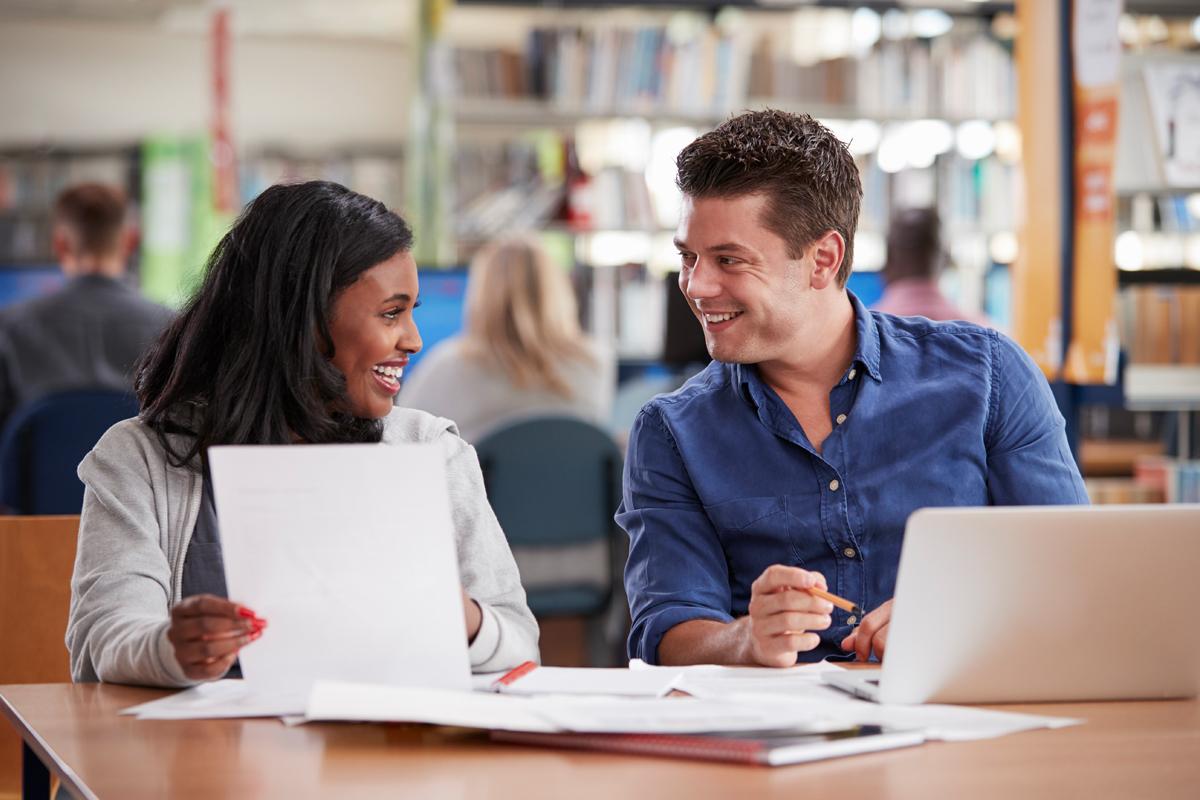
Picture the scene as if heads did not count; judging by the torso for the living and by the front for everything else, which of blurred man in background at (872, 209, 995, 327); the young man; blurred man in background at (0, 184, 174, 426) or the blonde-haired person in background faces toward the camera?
the young man

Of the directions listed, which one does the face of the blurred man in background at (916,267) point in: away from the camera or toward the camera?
away from the camera

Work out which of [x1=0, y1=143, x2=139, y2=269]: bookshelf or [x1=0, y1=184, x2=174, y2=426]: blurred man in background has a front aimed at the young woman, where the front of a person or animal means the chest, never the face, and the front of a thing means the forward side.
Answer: the bookshelf

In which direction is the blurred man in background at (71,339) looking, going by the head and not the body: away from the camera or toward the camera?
away from the camera

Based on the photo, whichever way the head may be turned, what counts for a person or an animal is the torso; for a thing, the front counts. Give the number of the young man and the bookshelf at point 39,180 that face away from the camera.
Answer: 0

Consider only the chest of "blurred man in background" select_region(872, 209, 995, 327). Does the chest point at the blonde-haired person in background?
no

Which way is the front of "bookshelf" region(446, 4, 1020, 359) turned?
toward the camera

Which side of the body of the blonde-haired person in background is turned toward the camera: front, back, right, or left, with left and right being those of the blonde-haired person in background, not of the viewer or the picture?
back

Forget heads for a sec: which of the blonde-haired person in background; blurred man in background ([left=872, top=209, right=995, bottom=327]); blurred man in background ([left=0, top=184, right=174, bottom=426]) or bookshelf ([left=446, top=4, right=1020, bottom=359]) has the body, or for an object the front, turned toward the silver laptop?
the bookshelf

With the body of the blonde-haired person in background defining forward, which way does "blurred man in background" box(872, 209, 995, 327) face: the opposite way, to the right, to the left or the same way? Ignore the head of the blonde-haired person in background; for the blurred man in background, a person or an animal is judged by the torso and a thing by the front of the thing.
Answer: the same way

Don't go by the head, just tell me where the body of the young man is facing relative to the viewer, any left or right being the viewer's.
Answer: facing the viewer

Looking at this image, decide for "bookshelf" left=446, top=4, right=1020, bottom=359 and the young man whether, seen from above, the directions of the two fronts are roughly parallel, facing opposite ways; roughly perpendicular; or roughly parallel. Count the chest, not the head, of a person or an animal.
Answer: roughly parallel

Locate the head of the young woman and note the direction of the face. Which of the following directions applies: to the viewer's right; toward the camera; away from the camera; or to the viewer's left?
to the viewer's right

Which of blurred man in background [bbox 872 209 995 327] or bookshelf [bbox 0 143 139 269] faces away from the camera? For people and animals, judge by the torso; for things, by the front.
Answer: the blurred man in background

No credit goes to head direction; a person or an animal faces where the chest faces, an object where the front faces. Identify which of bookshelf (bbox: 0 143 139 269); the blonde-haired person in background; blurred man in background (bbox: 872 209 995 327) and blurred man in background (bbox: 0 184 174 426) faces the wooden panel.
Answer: the bookshelf

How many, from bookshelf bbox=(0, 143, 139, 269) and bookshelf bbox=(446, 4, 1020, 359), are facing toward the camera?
2

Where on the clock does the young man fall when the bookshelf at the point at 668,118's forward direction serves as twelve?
The young man is roughly at 12 o'clock from the bookshelf.

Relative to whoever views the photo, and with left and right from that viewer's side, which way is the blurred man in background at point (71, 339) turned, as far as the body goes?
facing away from the viewer

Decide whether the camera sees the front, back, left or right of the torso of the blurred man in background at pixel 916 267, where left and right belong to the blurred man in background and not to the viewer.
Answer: back

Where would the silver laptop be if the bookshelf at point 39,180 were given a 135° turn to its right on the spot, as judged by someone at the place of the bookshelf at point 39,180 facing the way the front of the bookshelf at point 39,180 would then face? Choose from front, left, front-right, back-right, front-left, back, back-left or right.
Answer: back-left
